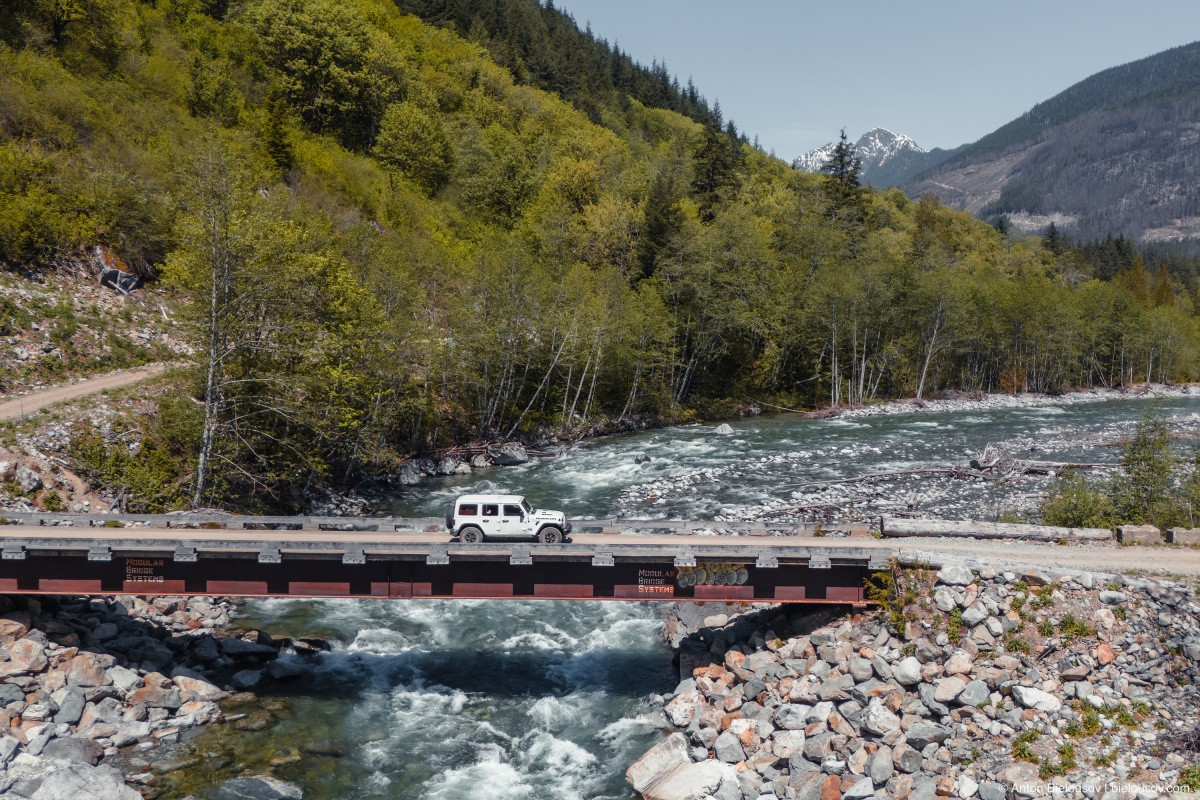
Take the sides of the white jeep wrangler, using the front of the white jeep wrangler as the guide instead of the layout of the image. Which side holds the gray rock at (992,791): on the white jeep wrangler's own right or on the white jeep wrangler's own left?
on the white jeep wrangler's own right

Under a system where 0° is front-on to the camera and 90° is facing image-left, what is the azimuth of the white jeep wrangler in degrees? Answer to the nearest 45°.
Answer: approximately 270°

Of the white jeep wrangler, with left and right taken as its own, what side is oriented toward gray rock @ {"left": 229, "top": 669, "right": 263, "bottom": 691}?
back

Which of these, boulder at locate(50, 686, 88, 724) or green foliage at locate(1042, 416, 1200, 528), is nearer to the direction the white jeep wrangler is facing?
the green foliage

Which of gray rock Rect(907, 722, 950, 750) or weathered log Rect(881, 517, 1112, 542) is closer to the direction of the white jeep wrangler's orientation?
the weathered log

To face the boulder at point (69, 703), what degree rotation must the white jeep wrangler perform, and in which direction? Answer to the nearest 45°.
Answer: approximately 135° to its right

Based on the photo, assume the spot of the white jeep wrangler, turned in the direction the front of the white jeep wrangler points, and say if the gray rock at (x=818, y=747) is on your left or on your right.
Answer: on your right

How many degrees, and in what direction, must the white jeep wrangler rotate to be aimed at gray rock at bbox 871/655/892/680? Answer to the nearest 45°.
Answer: approximately 45° to its right

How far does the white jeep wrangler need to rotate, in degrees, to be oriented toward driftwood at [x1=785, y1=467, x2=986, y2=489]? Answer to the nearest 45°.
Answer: approximately 45° to its left

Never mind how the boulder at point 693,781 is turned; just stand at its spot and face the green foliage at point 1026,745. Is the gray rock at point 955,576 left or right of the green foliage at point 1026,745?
left

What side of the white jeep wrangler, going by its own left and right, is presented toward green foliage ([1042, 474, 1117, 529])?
front

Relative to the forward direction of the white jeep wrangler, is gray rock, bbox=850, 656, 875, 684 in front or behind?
in front

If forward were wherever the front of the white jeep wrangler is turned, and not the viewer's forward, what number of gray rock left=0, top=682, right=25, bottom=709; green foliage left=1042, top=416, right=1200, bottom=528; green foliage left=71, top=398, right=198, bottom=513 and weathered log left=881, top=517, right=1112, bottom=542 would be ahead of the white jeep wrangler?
2

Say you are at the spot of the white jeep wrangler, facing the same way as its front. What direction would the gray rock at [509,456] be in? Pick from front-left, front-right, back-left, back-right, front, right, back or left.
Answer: left

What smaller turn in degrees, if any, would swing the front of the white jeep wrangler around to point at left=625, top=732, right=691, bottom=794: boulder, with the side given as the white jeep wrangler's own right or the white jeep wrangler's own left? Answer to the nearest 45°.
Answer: approximately 45° to the white jeep wrangler's own right

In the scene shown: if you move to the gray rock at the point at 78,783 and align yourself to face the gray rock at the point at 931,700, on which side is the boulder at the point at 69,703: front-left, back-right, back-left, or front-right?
back-left

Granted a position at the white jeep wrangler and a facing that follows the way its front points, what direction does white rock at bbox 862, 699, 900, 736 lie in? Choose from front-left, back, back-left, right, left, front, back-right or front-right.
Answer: front-right
